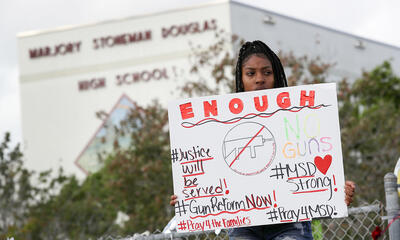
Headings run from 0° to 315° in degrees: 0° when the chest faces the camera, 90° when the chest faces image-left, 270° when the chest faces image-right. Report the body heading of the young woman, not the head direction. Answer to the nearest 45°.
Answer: approximately 0°

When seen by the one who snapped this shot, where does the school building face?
facing the viewer and to the left of the viewer

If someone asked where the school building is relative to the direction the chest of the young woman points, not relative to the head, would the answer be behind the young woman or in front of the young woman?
behind

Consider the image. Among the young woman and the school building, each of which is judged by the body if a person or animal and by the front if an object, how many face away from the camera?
0

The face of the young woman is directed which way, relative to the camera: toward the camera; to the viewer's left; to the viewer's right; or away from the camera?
toward the camera

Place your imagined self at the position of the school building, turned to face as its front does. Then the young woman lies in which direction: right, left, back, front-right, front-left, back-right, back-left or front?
front-left
